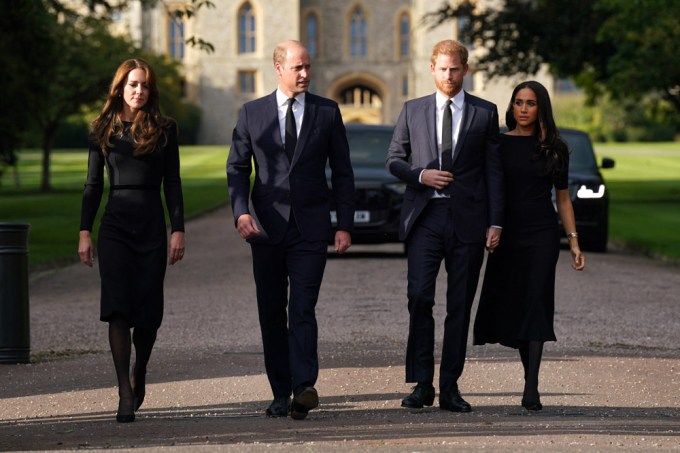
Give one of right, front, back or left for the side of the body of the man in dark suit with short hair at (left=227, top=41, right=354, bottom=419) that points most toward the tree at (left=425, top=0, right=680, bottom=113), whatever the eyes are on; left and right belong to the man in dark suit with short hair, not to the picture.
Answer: back

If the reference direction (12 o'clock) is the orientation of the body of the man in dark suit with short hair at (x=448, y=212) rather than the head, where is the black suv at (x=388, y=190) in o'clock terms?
The black suv is roughly at 6 o'clock from the man in dark suit with short hair.

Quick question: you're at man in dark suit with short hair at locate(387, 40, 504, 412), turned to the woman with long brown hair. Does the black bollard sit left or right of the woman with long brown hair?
right

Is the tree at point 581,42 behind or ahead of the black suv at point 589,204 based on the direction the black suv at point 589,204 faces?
behind

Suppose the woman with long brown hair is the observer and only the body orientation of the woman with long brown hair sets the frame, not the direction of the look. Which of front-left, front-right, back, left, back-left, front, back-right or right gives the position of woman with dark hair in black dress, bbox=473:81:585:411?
left

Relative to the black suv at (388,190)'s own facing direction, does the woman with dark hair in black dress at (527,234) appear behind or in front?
in front

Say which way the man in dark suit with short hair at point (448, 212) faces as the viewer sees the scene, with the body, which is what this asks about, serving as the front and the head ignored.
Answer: toward the camera

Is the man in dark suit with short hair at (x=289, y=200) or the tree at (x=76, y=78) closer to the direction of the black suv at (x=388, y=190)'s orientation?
the man in dark suit with short hair

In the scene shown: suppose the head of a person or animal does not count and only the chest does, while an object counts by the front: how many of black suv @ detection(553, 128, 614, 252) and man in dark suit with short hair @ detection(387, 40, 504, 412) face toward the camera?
2

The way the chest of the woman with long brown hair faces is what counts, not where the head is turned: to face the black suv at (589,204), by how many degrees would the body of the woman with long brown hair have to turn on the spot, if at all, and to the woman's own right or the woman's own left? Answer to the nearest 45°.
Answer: approximately 135° to the woman's own left

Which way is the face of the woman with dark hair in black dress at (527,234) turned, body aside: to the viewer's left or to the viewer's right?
to the viewer's left

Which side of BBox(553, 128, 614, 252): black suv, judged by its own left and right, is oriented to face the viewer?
front

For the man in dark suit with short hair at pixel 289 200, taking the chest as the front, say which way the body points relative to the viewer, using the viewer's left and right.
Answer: facing the viewer

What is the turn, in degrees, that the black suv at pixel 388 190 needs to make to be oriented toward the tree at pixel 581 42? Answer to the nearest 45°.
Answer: approximately 180°
